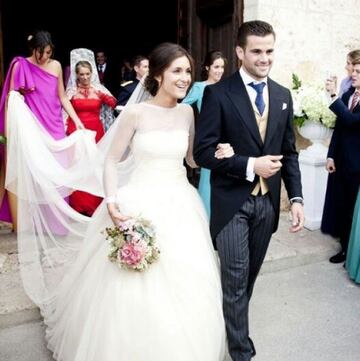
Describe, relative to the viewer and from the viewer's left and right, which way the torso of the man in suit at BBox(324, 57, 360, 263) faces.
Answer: facing the viewer and to the left of the viewer

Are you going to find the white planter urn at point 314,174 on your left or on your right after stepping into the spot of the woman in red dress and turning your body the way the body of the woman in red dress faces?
on your left

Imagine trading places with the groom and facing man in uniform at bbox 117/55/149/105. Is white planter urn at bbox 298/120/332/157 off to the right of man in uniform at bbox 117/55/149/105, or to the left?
right

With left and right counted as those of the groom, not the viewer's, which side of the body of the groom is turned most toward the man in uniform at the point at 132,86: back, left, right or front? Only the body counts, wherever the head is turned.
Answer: back

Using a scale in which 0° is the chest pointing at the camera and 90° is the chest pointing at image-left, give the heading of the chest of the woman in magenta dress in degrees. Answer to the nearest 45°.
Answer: approximately 315°

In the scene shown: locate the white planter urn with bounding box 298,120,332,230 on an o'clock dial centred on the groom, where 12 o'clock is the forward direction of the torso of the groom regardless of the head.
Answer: The white planter urn is roughly at 8 o'clock from the groom.

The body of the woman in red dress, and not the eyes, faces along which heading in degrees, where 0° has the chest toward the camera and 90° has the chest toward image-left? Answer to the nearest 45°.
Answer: approximately 0°

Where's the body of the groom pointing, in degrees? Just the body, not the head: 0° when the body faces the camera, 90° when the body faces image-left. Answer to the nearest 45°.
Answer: approximately 315°

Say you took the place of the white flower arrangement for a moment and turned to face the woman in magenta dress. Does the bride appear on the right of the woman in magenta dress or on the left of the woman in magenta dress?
left
